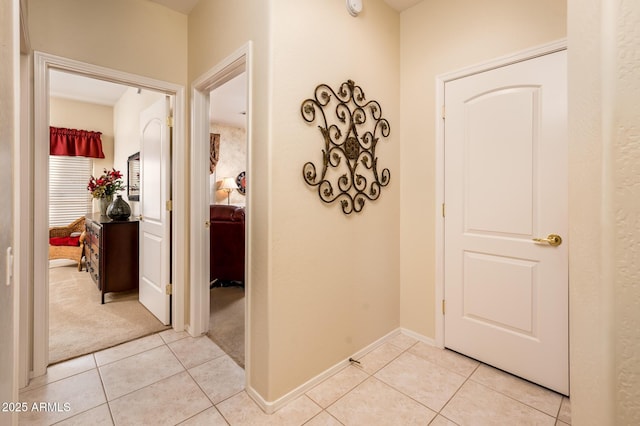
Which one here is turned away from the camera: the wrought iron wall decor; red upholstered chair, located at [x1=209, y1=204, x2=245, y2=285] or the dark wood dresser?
the red upholstered chair

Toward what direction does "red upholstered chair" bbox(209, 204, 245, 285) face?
away from the camera

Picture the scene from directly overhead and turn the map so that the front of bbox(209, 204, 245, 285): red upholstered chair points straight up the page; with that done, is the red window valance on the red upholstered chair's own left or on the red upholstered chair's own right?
on the red upholstered chair's own left

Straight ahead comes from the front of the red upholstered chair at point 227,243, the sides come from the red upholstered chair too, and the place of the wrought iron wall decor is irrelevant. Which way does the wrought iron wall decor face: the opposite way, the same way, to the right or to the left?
the opposite way

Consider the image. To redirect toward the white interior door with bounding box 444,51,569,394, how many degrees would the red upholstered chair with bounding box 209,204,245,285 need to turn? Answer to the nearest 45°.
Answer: approximately 135° to its right

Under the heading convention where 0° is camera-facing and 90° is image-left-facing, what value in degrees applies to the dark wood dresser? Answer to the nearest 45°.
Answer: approximately 90°

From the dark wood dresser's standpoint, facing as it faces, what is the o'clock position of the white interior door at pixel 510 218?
The white interior door is roughly at 8 o'clock from the dark wood dresser.
